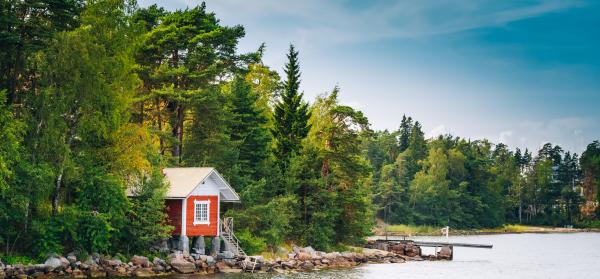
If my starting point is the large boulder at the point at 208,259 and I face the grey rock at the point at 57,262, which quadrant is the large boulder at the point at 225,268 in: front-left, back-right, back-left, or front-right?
back-left

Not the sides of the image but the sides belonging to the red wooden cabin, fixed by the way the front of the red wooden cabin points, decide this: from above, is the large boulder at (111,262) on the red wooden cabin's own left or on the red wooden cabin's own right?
on the red wooden cabin's own right

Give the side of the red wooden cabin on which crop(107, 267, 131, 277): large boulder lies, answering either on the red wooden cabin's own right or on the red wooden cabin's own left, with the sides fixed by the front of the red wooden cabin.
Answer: on the red wooden cabin's own right

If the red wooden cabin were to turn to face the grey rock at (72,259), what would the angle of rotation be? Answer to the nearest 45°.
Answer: approximately 90° to its right

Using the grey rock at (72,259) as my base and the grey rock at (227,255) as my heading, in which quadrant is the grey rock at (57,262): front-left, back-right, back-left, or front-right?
back-right

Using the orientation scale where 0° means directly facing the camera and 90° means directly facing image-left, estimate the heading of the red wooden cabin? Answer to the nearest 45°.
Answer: approximately 315°

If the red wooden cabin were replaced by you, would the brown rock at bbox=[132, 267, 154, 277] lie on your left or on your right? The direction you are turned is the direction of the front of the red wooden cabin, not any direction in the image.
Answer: on your right

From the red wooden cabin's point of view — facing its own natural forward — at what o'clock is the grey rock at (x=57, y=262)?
The grey rock is roughly at 3 o'clock from the red wooden cabin.
